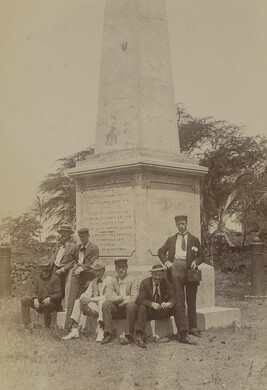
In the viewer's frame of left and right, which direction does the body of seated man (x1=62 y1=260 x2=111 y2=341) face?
facing the viewer and to the left of the viewer

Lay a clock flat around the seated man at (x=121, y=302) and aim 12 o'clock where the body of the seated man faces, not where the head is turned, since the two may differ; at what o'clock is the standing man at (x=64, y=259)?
The standing man is roughly at 5 o'clock from the seated man.

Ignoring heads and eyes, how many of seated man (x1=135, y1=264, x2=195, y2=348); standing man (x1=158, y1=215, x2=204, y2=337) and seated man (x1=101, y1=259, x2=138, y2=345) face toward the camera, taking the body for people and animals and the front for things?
3

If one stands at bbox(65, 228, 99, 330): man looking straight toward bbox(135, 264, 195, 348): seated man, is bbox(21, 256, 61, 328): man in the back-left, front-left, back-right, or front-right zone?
back-right

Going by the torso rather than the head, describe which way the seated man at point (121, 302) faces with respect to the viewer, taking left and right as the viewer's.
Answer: facing the viewer

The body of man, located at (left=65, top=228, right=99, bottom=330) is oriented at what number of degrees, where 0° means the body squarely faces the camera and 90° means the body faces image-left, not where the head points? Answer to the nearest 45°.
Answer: approximately 45°

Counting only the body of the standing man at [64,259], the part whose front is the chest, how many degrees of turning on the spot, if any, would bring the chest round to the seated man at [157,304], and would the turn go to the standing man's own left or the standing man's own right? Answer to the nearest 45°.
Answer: approximately 90° to the standing man's own left

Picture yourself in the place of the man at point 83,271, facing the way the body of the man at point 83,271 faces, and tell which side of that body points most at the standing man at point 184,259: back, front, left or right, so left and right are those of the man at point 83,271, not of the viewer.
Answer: left

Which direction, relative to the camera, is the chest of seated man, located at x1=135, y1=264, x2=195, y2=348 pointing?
toward the camera

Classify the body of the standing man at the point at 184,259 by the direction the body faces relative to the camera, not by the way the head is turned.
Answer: toward the camera

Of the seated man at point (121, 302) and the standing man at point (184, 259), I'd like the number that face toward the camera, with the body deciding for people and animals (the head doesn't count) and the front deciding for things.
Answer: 2

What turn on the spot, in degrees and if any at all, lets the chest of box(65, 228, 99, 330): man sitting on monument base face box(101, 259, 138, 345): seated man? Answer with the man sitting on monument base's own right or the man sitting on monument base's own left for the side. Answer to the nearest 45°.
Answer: approximately 90° to the man sitting on monument base's own left

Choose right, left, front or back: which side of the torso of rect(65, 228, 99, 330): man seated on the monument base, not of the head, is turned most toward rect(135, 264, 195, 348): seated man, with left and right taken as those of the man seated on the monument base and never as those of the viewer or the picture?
left
